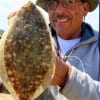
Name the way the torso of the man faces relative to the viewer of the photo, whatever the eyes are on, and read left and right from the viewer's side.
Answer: facing the viewer and to the left of the viewer
